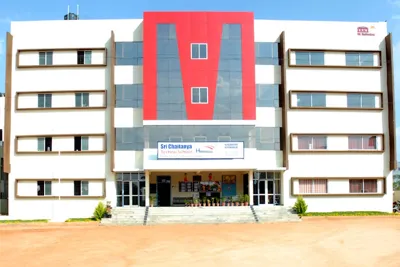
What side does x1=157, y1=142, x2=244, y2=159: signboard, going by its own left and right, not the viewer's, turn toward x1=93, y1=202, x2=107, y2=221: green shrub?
right

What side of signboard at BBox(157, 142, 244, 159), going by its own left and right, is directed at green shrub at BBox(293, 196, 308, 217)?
left

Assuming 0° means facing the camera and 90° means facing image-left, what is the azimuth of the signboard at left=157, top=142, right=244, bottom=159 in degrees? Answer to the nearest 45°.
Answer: approximately 0°
